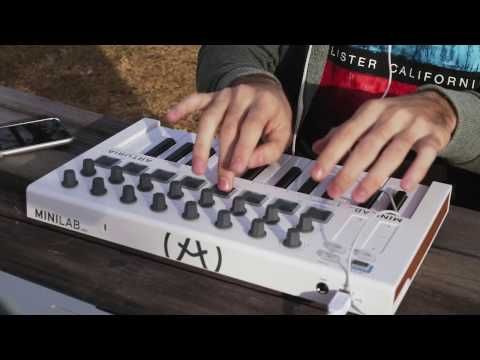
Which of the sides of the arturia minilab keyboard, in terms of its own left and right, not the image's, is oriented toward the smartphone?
left

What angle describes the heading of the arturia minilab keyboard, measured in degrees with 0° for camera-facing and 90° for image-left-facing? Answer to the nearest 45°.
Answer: approximately 225°
